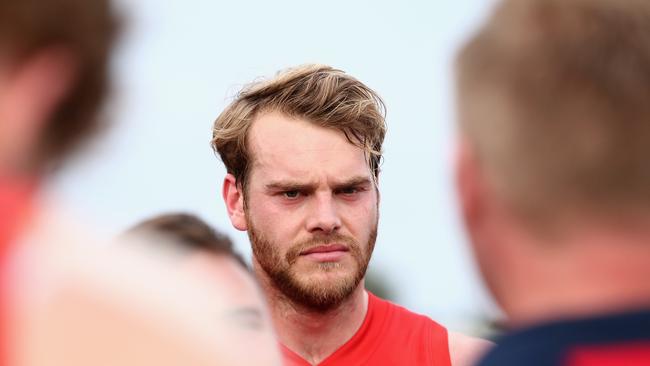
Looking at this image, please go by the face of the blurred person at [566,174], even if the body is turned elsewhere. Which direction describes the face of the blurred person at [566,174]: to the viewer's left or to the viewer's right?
to the viewer's left

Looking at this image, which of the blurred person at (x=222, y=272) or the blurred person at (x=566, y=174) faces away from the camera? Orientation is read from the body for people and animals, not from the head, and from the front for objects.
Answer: the blurred person at (x=566, y=174)

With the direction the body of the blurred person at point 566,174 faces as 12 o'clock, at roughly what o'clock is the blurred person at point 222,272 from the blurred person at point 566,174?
the blurred person at point 222,272 is roughly at 10 o'clock from the blurred person at point 566,174.

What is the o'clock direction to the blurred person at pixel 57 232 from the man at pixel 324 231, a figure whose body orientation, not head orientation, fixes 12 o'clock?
The blurred person is roughly at 12 o'clock from the man.

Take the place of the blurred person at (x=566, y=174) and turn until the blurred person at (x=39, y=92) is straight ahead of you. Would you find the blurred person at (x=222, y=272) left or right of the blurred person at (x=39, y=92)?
right

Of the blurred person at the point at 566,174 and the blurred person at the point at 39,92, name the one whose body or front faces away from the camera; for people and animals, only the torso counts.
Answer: the blurred person at the point at 566,174

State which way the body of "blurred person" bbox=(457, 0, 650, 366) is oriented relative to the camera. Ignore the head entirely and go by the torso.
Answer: away from the camera

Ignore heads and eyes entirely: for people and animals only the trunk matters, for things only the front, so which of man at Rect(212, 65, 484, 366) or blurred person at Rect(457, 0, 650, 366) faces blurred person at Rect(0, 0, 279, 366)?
the man
